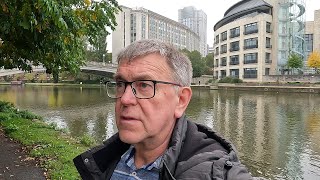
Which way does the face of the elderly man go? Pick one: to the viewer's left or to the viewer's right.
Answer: to the viewer's left

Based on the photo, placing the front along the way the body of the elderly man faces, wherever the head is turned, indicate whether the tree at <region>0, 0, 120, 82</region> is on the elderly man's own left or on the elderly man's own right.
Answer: on the elderly man's own right

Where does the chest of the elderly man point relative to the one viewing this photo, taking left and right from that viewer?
facing the viewer and to the left of the viewer

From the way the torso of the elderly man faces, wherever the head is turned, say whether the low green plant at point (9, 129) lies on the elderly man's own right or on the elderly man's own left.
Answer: on the elderly man's own right
